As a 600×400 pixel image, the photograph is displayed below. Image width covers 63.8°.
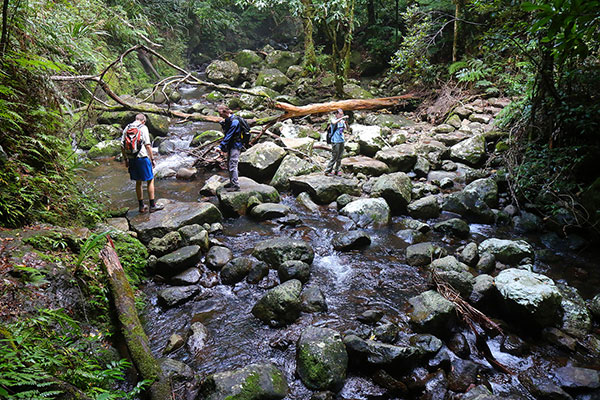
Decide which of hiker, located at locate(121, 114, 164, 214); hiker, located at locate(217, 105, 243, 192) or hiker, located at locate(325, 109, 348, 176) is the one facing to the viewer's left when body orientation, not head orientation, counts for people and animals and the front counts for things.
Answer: hiker, located at locate(217, 105, 243, 192)

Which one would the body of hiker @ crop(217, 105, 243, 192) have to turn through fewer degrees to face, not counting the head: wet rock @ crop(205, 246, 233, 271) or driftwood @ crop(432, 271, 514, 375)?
the wet rock

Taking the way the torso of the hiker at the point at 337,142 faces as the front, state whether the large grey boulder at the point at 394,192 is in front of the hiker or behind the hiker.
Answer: in front

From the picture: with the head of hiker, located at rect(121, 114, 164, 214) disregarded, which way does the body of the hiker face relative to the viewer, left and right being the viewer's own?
facing away from the viewer and to the right of the viewer

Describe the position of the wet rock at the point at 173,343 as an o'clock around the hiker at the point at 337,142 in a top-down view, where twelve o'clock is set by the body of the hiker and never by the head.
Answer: The wet rock is roughly at 2 o'clock from the hiker.

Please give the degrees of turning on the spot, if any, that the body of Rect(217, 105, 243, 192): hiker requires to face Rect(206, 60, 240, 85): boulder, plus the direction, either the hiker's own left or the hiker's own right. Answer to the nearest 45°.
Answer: approximately 90° to the hiker's own right

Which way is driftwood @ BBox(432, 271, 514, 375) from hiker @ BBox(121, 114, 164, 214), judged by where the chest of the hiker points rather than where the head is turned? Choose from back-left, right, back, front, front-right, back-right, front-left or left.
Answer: right

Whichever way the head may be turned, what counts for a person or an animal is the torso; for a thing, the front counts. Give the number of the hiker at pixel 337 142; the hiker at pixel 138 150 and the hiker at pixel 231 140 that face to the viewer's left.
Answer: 1

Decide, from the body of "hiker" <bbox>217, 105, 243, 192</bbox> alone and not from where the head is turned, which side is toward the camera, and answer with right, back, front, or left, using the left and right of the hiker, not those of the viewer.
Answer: left
